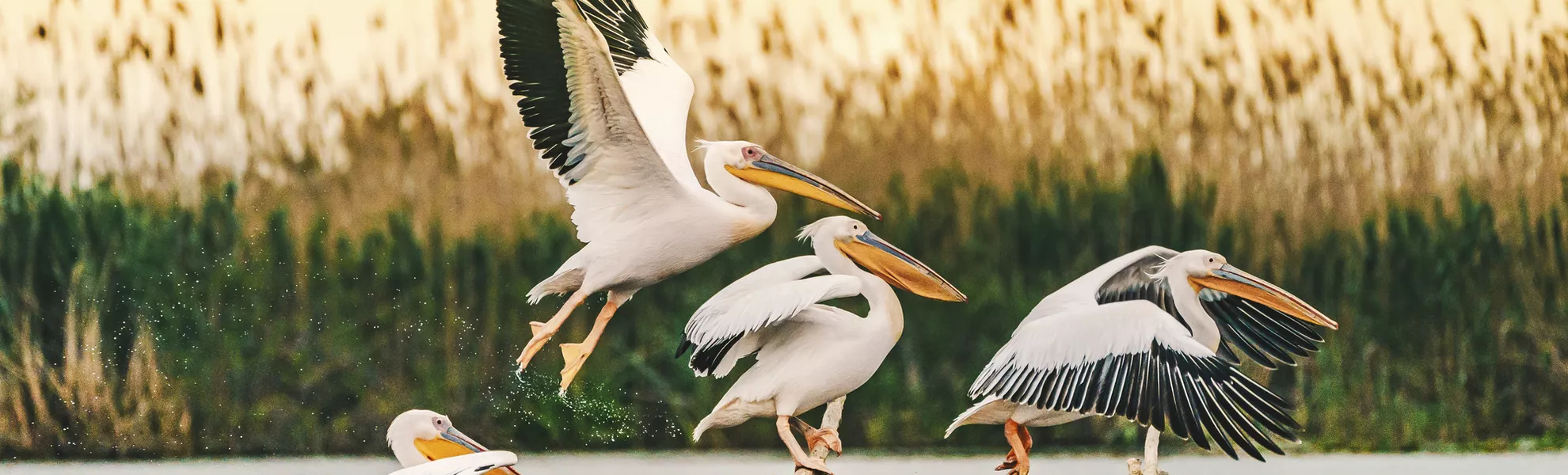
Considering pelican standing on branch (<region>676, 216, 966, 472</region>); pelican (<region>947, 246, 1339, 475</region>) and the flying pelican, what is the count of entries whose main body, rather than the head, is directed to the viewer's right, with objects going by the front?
3

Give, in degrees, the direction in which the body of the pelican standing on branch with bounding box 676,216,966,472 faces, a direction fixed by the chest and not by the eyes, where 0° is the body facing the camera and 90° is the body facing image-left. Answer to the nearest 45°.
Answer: approximately 270°

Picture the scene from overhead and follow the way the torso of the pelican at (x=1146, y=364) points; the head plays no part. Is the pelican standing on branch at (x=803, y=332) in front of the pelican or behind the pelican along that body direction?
behind

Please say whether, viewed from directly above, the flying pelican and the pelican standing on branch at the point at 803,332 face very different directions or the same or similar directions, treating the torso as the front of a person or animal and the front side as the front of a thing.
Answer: same or similar directions

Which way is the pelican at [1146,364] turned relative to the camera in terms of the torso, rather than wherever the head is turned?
to the viewer's right

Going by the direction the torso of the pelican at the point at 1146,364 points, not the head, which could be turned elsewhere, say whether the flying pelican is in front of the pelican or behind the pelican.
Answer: behind

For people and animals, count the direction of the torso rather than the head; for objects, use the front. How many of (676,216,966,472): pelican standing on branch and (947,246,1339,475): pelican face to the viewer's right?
2

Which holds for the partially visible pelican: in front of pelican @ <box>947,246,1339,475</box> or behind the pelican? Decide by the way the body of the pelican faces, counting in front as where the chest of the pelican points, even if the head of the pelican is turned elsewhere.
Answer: behind

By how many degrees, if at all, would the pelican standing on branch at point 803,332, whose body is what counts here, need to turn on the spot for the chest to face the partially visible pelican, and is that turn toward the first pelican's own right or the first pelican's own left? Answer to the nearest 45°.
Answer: approximately 180°

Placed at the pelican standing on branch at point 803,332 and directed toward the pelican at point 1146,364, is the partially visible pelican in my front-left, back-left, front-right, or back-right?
back-right

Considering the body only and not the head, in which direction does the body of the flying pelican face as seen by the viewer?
to the viewer's right

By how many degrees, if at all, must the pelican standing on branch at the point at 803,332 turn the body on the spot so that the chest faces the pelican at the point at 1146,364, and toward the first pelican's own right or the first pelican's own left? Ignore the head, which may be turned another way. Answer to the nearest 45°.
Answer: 0° — it already faces it
